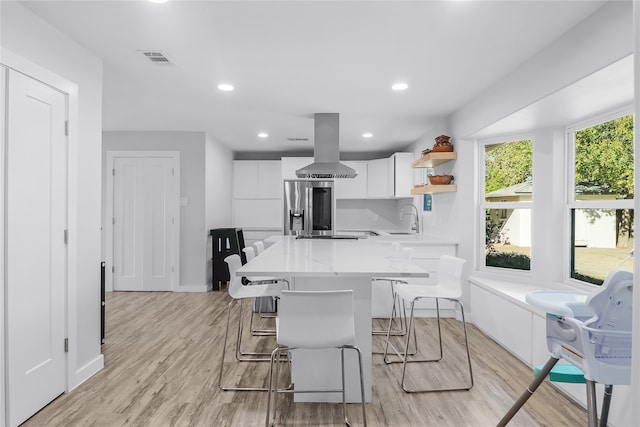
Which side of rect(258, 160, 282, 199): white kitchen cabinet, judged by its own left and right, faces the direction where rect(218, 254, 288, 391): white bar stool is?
front

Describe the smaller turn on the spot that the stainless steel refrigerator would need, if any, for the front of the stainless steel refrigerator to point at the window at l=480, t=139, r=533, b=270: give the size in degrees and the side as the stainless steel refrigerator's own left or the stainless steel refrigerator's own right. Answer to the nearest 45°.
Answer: approximately 45° to the stainless steel refrigerator's own left

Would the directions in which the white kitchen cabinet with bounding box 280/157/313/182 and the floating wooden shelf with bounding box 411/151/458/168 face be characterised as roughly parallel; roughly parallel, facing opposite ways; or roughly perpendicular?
roughly perpendicular

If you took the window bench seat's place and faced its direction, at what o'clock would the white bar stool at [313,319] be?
The white bar stool is roughly at 11 o'clock from the window bench seat.

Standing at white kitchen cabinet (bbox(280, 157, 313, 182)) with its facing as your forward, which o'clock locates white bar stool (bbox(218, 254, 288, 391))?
The white bar stool is roughly at 12 o'clock from the white kitchen cabinet.

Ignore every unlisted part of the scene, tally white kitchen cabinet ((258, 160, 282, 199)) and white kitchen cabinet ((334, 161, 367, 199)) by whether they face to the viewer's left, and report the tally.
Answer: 0

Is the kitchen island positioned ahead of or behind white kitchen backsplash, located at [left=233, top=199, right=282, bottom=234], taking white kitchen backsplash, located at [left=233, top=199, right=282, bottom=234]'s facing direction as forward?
ahead

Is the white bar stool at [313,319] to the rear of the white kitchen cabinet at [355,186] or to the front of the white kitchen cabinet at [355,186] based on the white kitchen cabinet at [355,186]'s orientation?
to the front

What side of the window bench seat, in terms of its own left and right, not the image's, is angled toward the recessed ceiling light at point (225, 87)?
front

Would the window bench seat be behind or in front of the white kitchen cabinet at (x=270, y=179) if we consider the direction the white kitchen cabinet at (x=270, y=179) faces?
in front
